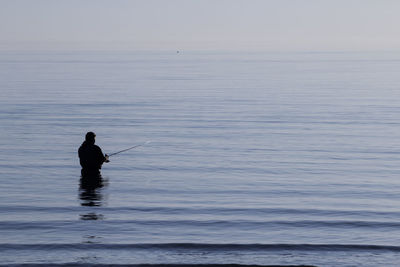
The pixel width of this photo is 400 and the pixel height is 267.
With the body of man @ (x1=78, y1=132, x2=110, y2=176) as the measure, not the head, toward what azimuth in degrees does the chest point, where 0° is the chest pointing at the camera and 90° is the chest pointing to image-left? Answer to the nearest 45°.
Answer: approximately 225°
